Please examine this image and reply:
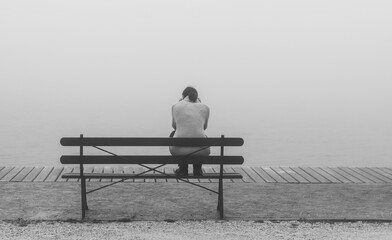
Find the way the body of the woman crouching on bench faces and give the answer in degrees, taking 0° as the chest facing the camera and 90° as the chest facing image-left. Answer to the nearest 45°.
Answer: approximately 180°

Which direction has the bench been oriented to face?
away from the camera
